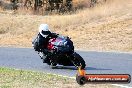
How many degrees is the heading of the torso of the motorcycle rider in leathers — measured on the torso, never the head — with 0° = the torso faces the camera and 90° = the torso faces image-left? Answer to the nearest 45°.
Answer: approximately 315°
